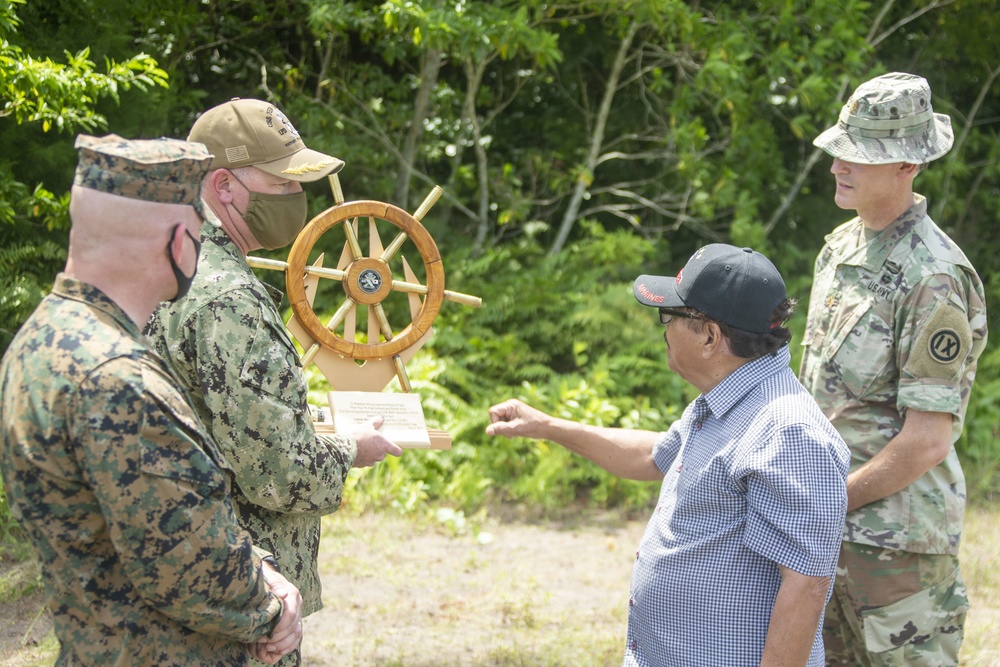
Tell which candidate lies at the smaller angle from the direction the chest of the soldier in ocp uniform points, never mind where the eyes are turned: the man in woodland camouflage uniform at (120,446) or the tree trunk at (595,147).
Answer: the man in woodland camouflage uniform

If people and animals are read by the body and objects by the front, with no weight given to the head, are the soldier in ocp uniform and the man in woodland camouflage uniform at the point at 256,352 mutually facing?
yes

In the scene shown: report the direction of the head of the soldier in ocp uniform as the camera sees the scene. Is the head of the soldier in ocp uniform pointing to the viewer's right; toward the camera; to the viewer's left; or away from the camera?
to the viewer's left

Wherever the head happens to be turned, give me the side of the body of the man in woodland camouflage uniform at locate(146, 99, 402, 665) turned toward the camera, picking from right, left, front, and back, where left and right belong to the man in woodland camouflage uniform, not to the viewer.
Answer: right

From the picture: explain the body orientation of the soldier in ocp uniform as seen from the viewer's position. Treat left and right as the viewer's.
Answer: facing the viewer and to the left of the viewer

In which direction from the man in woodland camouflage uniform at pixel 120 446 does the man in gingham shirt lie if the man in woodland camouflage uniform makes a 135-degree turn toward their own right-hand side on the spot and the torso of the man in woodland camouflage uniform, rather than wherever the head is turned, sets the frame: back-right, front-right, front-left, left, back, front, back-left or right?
left

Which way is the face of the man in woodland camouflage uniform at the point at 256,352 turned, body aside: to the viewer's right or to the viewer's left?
to the viewer's right

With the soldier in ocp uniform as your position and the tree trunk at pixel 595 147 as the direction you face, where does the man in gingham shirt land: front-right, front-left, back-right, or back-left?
back-left

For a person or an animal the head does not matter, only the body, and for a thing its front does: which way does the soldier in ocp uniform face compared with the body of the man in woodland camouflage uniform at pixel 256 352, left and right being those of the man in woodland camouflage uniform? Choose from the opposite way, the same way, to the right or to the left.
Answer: the opposite way

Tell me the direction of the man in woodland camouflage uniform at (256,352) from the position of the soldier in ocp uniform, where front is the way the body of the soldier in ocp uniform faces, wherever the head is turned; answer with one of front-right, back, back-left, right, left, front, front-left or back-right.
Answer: front

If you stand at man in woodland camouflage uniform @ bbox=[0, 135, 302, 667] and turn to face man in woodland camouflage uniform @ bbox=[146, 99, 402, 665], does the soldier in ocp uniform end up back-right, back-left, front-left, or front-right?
front-right

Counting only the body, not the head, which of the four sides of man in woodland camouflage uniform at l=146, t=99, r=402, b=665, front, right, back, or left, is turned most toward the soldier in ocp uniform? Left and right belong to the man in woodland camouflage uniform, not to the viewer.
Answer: front

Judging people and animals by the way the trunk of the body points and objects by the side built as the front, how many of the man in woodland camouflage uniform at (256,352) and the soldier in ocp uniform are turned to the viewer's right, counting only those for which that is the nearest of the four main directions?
1

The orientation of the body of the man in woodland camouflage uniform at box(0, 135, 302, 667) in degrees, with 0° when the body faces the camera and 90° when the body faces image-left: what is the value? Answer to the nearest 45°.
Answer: approximately 225°
